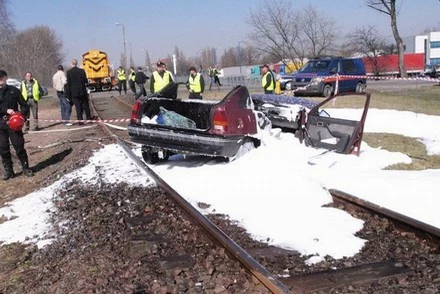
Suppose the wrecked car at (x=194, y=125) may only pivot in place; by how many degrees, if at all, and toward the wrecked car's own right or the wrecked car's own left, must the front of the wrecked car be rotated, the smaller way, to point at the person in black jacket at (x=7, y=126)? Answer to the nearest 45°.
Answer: approximately 135° to the wrecked car's own left

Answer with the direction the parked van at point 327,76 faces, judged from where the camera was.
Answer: facing the viewer and to the left of the viewer

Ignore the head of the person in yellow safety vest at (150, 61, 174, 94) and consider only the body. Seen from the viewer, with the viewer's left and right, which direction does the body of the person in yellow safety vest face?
facing the viewer

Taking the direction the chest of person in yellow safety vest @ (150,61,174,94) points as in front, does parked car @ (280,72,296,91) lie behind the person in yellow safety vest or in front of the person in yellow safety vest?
behind

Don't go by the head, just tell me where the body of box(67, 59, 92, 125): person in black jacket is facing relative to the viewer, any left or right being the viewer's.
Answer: facing away from the viewer

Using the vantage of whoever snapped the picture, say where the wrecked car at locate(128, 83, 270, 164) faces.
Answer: facing away from the viewer and to the right of the viewer

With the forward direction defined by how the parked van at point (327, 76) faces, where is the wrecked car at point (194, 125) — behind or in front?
in front

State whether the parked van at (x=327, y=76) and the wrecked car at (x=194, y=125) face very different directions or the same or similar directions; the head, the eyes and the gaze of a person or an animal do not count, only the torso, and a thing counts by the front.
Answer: very different directions
